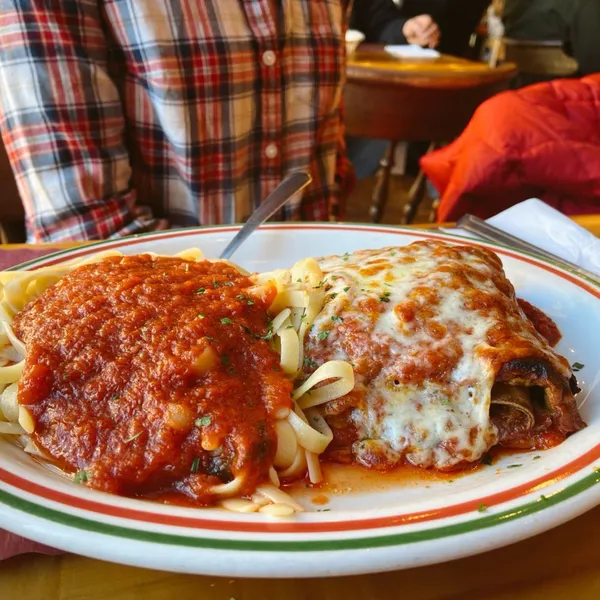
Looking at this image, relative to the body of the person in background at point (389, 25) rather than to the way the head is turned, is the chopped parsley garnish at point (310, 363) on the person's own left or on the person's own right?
on the person's own right

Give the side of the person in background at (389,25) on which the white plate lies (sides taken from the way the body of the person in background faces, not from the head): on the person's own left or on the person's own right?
on the person's own right

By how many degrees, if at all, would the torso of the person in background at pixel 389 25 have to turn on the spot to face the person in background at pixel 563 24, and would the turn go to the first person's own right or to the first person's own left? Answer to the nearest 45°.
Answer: approximately 45° to the first person's own left

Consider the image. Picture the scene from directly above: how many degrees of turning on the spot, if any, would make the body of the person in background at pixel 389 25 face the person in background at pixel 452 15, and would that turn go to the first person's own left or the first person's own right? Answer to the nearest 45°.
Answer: approximately 45° to the first person's own left
